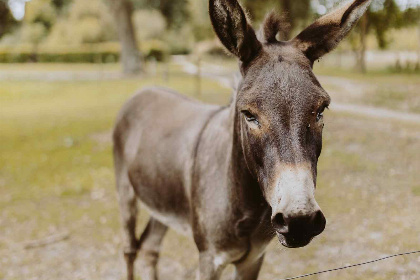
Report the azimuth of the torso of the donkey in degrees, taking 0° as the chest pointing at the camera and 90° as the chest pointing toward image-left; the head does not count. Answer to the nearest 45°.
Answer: approximately 315°

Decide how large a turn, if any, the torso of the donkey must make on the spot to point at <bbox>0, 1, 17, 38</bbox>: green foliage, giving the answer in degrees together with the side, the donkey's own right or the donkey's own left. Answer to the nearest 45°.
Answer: approximately 180°

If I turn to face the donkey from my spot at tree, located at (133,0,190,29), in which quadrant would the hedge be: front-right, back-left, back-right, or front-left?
back-right

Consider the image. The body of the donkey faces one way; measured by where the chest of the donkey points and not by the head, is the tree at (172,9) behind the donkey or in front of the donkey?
behind

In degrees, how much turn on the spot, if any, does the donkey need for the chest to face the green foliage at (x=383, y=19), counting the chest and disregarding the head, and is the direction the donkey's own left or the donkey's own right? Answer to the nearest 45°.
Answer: approximately 135° to the donkey's own left

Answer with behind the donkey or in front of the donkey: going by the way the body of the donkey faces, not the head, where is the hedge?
behind
